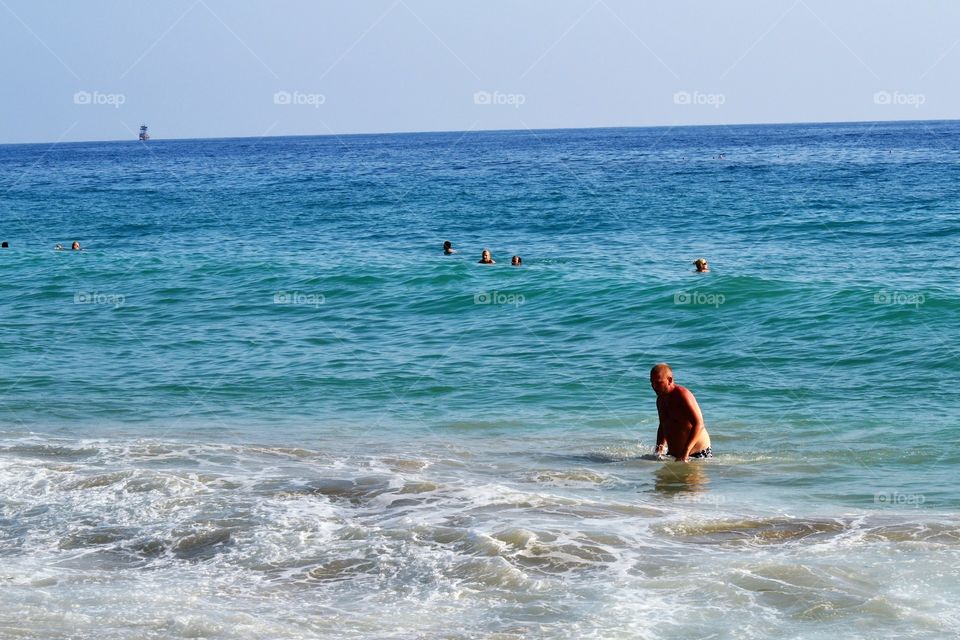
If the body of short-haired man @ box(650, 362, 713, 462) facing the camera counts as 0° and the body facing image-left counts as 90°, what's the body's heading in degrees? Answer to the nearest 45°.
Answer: approximately 45°
